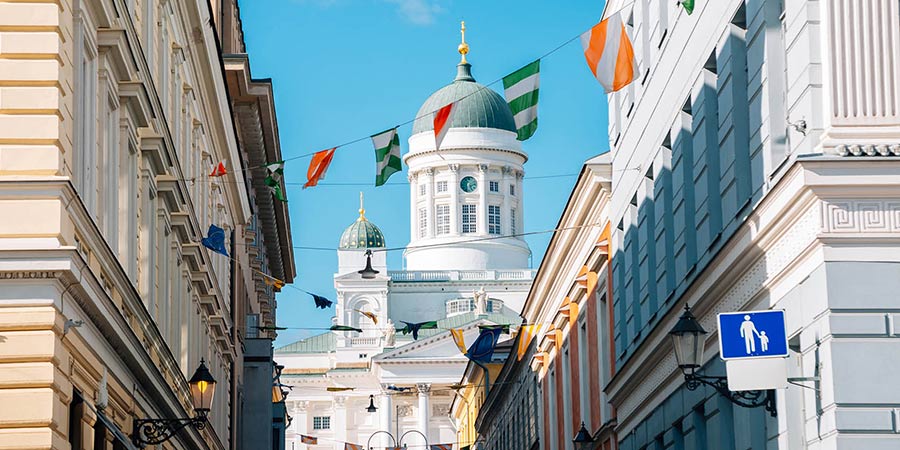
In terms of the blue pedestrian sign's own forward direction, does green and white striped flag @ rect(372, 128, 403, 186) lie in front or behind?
behind

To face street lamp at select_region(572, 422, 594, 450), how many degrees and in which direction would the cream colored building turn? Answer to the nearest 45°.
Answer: approximately 45° to its left

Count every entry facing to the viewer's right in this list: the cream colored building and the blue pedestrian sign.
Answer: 1

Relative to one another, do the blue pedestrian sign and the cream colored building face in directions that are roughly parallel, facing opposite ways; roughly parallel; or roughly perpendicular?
roughly perpendicular

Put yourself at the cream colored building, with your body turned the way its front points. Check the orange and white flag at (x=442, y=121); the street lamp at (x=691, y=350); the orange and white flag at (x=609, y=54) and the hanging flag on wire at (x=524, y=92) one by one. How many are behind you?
0

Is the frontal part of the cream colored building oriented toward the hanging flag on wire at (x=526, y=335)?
no

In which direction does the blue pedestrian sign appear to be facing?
toward the camera

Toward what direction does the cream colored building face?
to the viewer's right

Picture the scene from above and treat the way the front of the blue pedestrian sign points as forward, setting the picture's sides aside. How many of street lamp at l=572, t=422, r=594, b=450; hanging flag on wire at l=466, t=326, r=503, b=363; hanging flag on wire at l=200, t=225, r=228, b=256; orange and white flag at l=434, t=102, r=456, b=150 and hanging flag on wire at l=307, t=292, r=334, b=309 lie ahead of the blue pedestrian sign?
0

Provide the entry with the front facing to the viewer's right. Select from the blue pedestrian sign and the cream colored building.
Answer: the cream colored building

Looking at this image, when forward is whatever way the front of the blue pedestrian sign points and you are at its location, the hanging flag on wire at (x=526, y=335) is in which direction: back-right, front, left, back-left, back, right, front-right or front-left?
back

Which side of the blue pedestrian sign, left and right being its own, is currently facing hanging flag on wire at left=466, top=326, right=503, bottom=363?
back

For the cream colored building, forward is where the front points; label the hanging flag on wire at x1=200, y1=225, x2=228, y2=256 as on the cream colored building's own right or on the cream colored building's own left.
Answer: on the cream colored building's own left

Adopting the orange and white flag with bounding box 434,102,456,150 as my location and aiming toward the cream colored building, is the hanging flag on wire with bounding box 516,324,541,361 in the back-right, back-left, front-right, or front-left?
back-right

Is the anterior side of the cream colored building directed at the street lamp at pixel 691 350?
yes

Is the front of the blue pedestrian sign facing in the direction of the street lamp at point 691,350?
no

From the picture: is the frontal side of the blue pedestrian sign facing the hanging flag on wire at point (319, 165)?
no

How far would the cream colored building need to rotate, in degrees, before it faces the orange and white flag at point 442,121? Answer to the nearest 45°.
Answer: approximately 45° to its left

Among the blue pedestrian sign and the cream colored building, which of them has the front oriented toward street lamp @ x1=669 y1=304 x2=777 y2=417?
the cream colored building

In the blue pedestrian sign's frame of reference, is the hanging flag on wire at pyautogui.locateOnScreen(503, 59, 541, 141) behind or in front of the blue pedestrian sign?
behind

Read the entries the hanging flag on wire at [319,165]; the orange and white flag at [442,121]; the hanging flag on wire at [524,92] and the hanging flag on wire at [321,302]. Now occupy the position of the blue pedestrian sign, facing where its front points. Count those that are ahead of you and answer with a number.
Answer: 0
